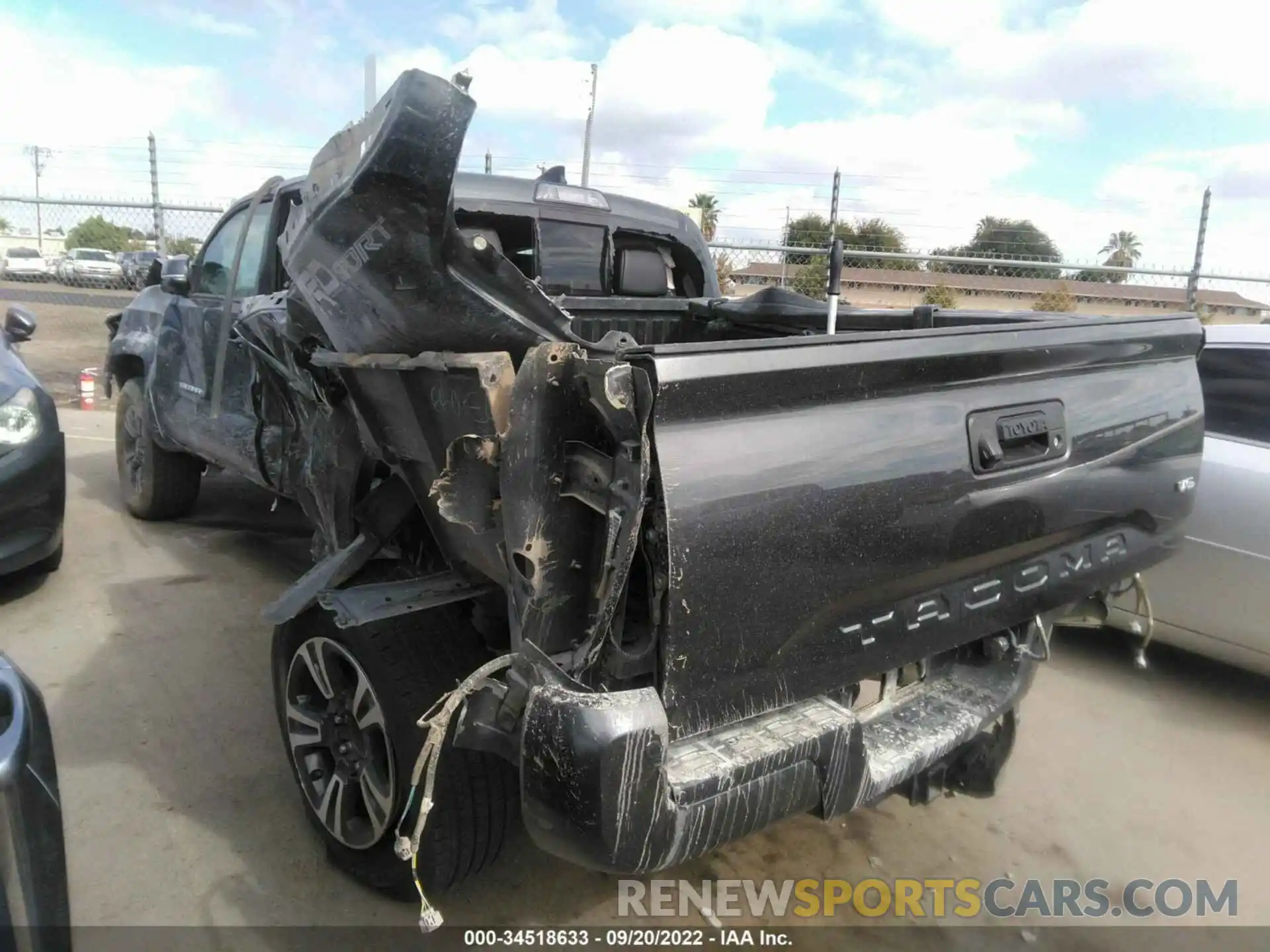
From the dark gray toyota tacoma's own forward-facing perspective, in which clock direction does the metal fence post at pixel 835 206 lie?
The metal fence post is roughly at 2 o'clock from the dark gray toyota tacoma.

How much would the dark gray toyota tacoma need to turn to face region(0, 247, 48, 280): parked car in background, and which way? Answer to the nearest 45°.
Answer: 0° — it already faces it

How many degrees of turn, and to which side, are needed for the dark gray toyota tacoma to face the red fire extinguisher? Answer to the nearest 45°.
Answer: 0° — it already faces it

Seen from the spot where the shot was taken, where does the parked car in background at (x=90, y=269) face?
facing the viewer and to the right of the viewer

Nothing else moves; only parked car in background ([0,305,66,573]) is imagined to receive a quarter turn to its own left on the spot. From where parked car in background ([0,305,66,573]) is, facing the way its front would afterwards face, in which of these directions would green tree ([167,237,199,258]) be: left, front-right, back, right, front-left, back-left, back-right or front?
front-left

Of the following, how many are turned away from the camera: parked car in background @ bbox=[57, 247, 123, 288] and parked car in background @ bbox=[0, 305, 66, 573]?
0

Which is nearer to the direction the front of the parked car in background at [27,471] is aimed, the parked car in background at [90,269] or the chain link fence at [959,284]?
the chain link fence

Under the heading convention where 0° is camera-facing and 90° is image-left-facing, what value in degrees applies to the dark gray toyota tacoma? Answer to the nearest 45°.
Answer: approximately 135°
